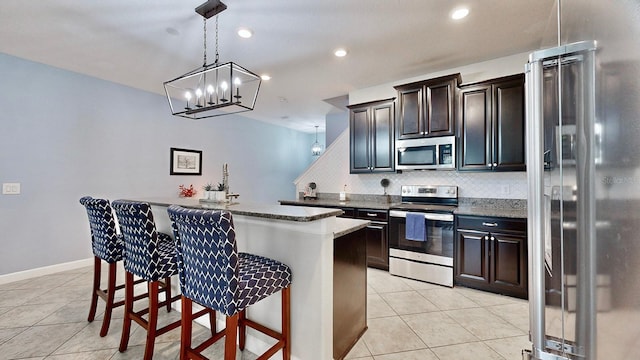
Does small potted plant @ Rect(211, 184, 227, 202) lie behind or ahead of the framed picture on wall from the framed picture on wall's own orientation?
ahead

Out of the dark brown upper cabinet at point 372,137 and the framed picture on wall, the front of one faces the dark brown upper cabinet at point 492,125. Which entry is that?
the framed picture on wall

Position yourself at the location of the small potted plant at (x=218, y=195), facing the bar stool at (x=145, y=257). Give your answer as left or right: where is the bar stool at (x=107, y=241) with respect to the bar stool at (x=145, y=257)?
right

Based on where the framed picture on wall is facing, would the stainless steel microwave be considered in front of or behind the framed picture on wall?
in front

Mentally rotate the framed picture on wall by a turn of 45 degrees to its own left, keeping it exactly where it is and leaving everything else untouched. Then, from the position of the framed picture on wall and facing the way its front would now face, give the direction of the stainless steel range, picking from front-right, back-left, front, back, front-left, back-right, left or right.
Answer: front-right

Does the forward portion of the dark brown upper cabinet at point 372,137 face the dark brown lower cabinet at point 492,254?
no

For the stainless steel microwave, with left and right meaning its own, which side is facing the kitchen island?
front

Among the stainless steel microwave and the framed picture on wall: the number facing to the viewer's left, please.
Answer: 0

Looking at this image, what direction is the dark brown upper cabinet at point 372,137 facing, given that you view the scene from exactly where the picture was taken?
facing the viewer and to the left of the viewer

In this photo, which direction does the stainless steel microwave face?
toward the camera

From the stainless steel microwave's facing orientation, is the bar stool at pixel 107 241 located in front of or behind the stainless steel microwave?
in front

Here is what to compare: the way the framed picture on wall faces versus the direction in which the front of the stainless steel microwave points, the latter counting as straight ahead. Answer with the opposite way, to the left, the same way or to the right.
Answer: to the left

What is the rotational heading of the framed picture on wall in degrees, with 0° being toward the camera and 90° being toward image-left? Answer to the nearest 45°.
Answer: approximately 315°

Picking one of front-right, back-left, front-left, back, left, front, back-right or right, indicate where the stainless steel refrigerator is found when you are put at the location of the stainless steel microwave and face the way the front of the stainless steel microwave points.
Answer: front
